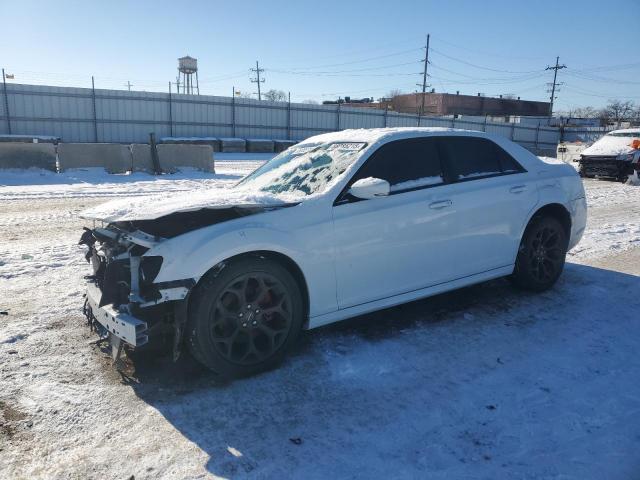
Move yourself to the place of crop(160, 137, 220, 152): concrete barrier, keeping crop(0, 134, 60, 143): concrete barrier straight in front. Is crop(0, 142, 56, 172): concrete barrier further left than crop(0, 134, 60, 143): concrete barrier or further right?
left

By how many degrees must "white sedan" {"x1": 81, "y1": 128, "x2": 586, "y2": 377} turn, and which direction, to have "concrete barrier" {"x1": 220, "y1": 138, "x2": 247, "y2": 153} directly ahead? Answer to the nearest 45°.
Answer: approximately 135° to its right

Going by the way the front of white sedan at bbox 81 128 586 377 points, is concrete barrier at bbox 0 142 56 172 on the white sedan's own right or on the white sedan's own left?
on the white sedan's own right

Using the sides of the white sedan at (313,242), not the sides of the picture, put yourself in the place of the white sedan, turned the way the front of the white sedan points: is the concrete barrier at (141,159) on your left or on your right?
on your right

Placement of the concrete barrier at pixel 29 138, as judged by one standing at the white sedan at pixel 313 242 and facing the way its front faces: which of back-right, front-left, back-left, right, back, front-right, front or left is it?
right

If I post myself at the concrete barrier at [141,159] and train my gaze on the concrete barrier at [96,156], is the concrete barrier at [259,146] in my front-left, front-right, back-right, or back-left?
back-right

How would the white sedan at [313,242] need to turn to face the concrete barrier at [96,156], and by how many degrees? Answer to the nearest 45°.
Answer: approximately 90° to its right

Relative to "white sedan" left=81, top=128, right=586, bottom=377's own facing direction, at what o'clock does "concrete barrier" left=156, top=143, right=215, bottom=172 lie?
The concrete barrier is roughly at 4 o'clock from the white sedan.

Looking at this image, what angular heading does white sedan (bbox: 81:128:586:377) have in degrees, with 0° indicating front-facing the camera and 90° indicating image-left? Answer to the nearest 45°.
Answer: approximately 45°

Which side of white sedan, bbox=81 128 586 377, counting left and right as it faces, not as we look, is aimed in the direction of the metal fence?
right

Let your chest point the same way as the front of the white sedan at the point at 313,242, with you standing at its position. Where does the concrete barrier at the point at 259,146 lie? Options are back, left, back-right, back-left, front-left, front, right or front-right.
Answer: back-right
